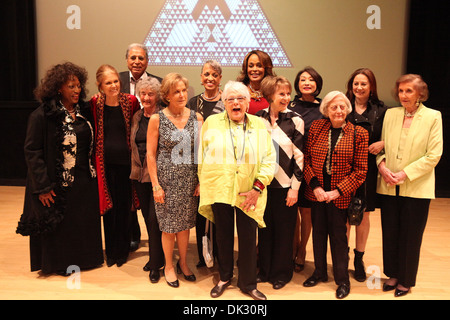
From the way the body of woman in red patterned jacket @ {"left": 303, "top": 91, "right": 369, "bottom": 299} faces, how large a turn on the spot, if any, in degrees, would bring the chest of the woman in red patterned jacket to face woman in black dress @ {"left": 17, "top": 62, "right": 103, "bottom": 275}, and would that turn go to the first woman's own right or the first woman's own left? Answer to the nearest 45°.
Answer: approximately 90° to the first woman's own right

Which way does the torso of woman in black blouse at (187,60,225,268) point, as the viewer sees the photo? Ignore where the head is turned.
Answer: toward the camera

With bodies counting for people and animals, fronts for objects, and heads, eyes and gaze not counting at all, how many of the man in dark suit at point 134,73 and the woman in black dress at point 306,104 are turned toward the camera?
2

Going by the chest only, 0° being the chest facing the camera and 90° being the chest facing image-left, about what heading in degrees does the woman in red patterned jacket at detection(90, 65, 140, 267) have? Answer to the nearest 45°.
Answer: approximately 0°

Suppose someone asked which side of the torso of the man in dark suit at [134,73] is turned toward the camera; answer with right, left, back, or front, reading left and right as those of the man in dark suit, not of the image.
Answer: front

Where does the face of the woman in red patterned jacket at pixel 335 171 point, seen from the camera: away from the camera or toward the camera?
toward the camera

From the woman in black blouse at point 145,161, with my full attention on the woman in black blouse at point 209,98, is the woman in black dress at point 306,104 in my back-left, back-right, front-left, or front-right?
front-right

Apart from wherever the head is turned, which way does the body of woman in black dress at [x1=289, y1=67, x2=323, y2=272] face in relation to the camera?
toward the camera

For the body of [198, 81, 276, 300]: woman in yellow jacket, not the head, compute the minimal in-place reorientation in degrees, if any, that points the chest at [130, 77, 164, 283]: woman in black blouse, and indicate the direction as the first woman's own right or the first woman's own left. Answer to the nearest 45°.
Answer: approximately 135° to the first woman's own right

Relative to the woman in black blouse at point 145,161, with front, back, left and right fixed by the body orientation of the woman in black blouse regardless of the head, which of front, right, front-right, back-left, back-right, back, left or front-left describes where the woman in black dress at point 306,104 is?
left

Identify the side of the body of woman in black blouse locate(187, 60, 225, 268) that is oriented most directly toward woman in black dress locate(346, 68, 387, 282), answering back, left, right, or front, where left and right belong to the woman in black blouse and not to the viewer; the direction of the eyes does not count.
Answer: left
